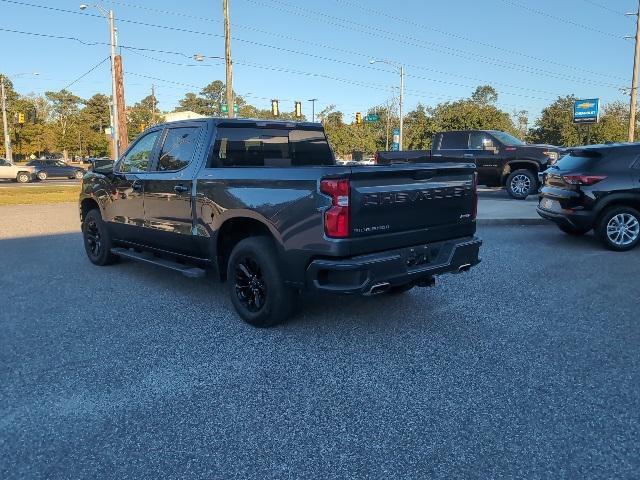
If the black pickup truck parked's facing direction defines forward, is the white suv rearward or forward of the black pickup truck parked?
rearward

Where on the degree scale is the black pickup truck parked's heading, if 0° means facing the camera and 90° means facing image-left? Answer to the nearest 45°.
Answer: approximately 270°

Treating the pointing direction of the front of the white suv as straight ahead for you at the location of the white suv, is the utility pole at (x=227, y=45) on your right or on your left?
on your right

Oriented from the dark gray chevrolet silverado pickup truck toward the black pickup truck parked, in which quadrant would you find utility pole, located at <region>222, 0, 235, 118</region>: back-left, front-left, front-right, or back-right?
front-left

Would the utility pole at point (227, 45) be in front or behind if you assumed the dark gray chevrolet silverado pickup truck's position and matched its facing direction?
in front

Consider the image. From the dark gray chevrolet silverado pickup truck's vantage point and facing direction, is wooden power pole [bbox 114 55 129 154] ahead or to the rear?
ahead

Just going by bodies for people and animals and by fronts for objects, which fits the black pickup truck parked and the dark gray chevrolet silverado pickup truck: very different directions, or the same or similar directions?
very different directions

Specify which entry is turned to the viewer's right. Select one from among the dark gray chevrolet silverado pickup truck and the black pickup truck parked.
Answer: the black pickup truck parked

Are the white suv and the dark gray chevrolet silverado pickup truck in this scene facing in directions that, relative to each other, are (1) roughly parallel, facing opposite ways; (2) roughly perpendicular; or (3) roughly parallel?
roughly perpendicular

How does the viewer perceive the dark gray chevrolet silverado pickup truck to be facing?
facing away from the viewer and to the left of the viewer
